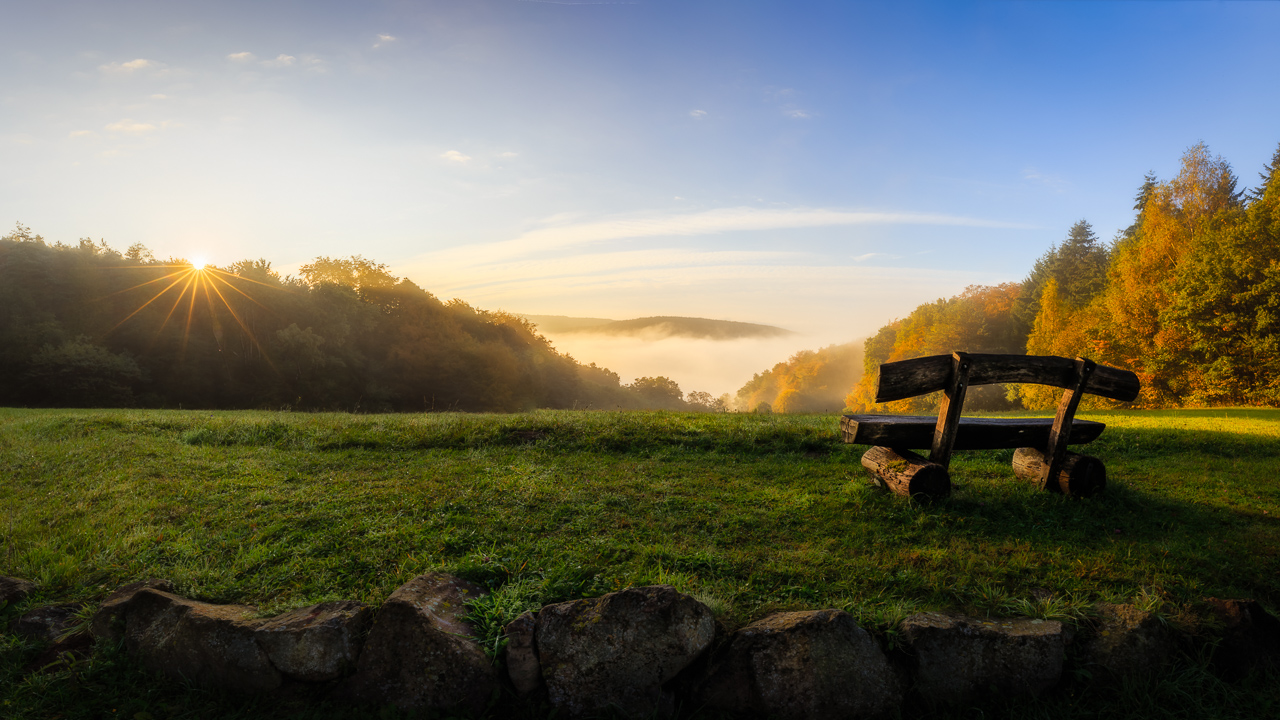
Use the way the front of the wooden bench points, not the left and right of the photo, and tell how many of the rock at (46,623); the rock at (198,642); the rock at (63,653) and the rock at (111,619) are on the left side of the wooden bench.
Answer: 4

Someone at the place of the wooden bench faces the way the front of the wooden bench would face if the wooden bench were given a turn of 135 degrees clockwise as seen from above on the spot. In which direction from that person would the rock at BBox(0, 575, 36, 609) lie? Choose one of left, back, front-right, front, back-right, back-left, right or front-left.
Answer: back-right

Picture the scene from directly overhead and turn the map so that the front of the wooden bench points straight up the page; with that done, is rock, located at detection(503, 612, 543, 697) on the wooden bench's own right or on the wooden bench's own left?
on the wooden bench's own left

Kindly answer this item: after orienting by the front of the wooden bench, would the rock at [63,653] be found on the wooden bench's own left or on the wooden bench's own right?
on the wooden bench's own left

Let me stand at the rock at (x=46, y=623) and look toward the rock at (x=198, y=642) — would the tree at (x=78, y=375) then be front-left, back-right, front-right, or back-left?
back-left

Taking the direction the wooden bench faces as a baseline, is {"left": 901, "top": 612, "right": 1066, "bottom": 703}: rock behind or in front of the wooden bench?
behind

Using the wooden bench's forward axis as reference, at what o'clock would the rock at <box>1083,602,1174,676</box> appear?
The rock is roughly at 7 o'clock from the wooden bench.

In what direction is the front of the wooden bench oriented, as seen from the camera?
facing away from the viewer and to the left of the viewer

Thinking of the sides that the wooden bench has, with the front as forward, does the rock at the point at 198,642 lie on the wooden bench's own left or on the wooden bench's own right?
on the wooden bench's own left

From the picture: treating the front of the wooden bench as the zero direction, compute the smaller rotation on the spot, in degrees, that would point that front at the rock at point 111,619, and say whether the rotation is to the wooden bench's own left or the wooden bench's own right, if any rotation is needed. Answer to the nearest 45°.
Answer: approximately 90° to the wooden bench's own left

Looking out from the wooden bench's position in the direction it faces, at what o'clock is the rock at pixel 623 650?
The rock is roughly at 8 o'clock from the wooden bench.

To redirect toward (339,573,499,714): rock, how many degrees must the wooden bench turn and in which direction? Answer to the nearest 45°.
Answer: approximately 90° to its left
